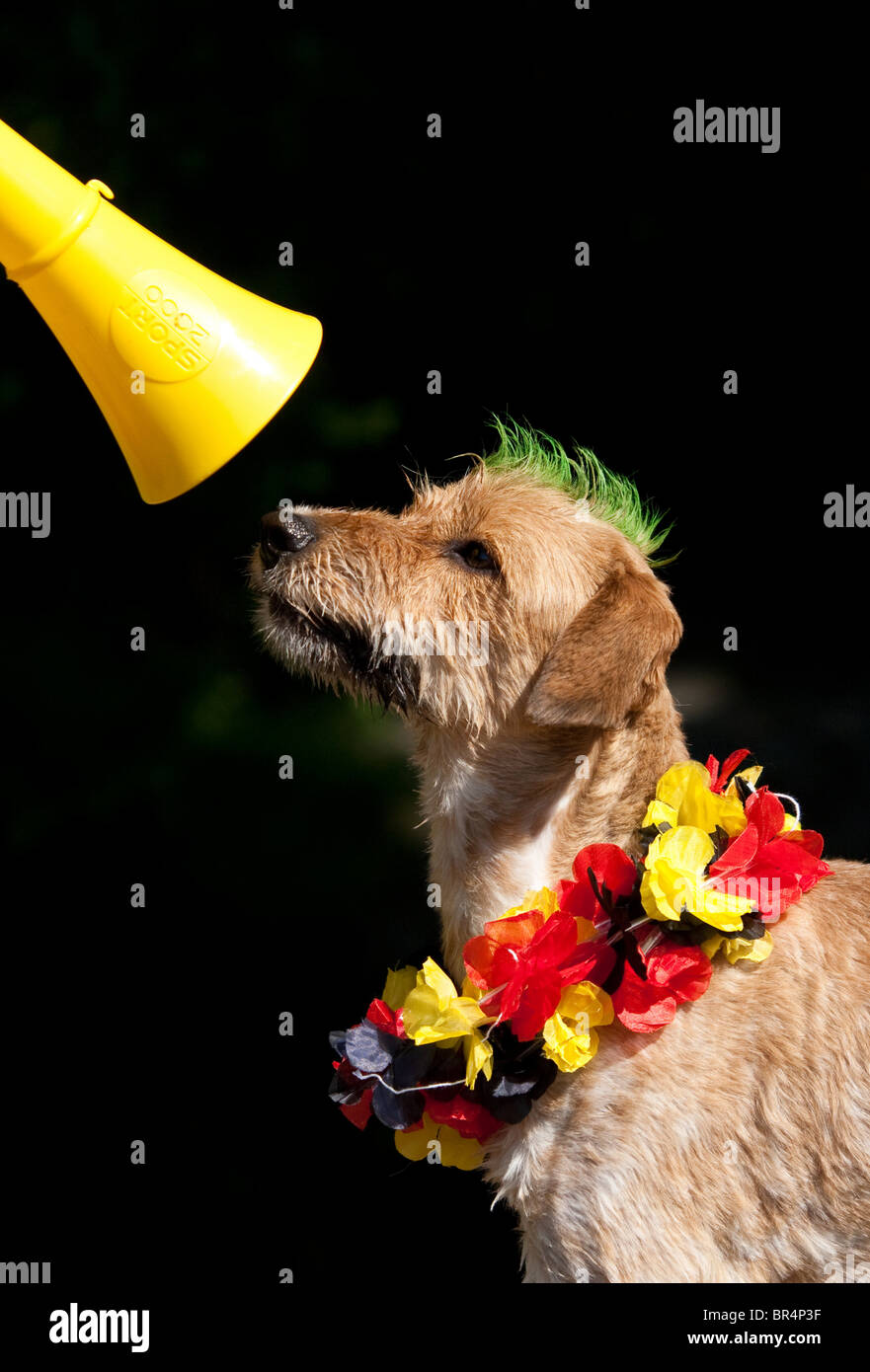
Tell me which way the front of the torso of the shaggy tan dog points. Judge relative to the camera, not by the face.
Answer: to the viewer's left
